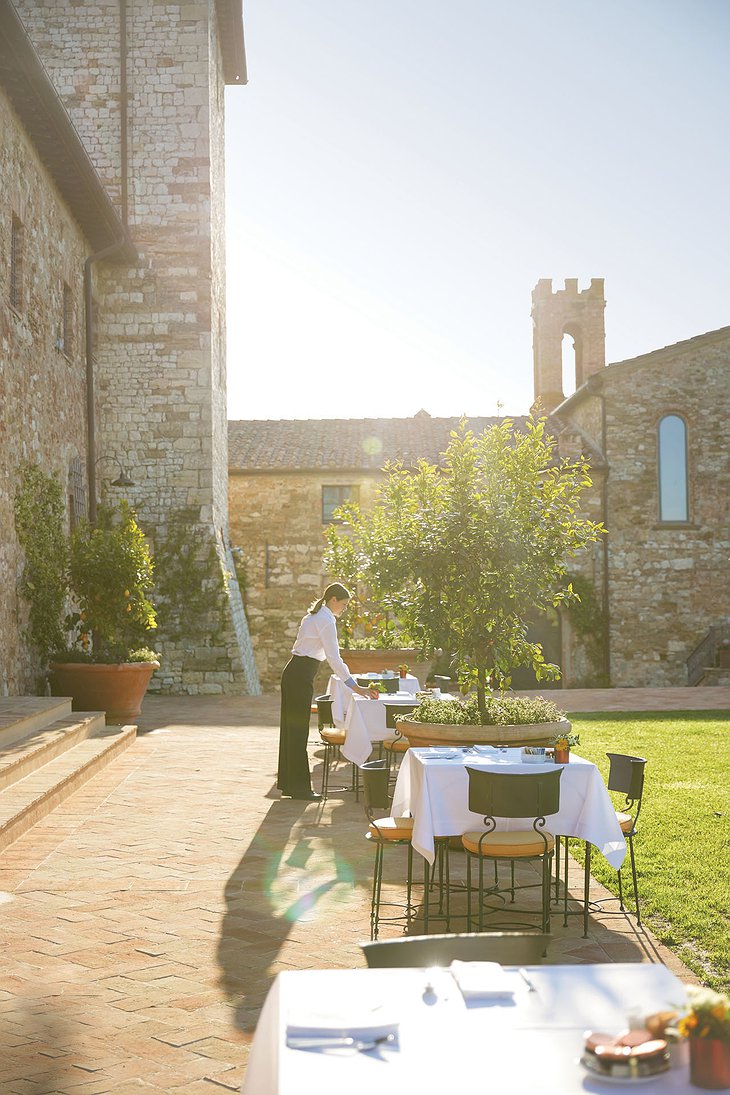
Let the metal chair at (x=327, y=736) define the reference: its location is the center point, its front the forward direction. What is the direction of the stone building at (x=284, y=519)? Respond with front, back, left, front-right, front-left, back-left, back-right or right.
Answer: left

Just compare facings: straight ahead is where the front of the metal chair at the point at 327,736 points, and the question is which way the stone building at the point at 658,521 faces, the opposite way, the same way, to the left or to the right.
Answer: to the right

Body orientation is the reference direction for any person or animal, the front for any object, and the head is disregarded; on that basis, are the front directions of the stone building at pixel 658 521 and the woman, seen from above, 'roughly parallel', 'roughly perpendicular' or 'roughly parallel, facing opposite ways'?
roughly perpendicular

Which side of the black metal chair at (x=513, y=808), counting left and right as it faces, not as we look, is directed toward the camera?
back

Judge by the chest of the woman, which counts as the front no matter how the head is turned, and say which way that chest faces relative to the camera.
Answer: to the viewer's right

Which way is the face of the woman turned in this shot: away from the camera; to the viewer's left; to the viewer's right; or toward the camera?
to the viewer's right

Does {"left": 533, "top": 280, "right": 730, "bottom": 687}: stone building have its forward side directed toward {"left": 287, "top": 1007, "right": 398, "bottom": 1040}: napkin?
yes

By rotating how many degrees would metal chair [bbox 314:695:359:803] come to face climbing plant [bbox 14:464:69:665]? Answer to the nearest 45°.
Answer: approximately 135° to its left

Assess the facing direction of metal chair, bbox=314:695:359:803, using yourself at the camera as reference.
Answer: facing to the right of the viewer

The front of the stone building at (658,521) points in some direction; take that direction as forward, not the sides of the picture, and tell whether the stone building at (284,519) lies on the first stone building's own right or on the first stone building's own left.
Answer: on the first stone building's own right

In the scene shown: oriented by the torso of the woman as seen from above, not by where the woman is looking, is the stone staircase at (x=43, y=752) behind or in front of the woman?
behind

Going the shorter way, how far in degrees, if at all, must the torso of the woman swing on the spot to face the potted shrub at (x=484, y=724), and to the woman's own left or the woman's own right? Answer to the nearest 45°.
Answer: approximately 45° to the woman's own right

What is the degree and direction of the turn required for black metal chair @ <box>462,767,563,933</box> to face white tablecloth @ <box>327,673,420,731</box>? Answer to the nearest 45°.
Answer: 0° — it already faces it

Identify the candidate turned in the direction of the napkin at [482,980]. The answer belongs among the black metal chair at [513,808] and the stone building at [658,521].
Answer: the stone building

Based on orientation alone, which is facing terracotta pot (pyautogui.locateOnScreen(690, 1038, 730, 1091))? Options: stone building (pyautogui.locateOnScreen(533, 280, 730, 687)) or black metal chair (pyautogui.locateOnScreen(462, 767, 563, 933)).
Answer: the stone building

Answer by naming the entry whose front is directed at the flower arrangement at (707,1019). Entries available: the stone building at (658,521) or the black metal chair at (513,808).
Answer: the stone building
